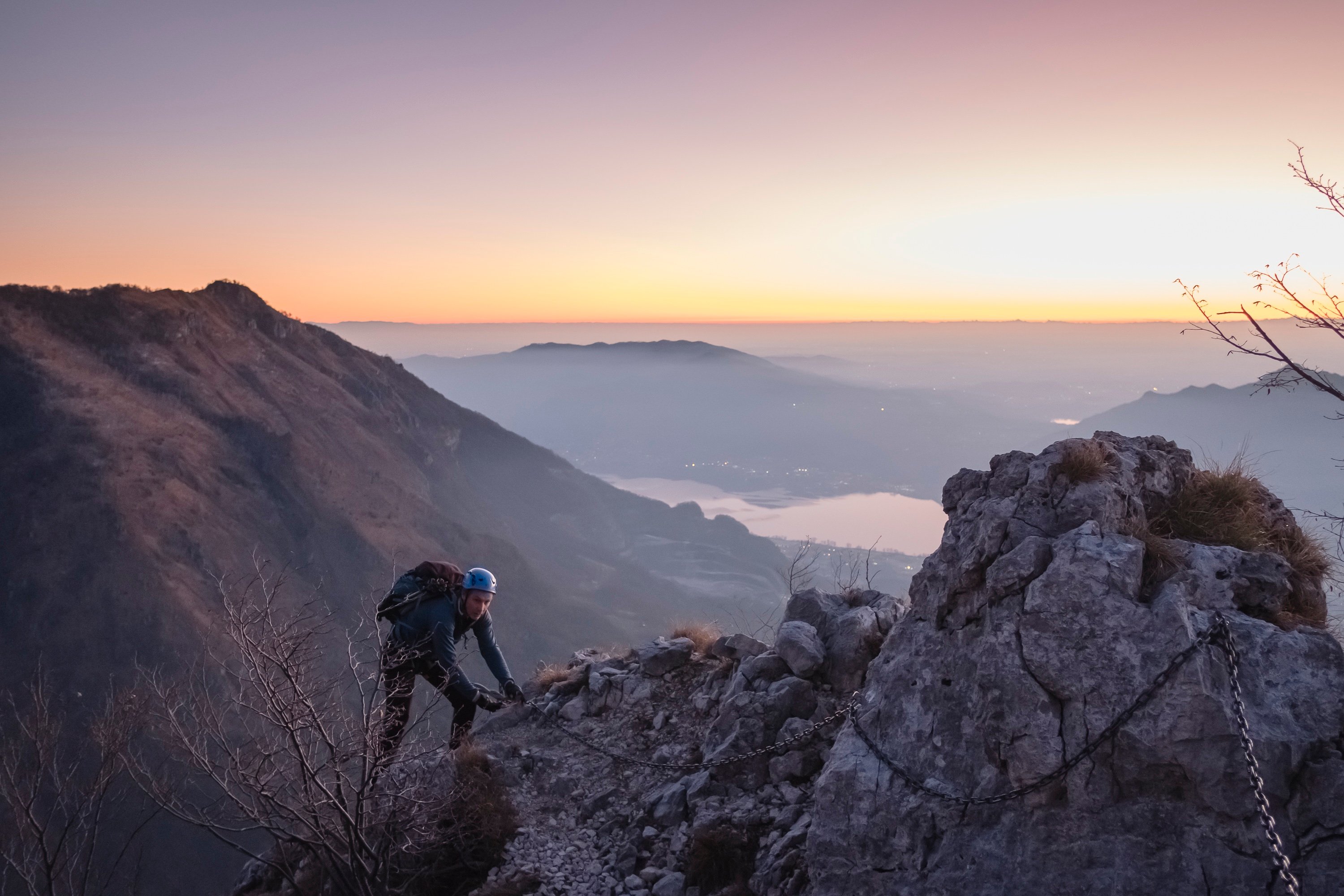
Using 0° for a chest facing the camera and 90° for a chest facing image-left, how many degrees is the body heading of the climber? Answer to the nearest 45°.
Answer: approximately 315°

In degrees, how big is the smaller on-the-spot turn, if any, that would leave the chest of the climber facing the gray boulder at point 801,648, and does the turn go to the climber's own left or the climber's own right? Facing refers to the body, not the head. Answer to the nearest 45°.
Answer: approximately 45° to the climber's own left

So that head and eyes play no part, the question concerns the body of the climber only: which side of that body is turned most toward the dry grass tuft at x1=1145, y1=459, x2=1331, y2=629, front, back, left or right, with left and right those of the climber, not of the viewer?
front

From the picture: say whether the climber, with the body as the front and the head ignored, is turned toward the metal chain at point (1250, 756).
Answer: yes

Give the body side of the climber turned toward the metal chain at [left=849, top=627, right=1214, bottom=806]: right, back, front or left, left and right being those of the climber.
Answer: front

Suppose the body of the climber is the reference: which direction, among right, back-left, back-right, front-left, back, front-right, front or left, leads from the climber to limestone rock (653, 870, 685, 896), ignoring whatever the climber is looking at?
front

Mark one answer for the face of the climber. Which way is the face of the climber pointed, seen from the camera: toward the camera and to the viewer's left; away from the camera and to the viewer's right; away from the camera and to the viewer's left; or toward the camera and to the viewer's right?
toward the camera and to the viewer's right

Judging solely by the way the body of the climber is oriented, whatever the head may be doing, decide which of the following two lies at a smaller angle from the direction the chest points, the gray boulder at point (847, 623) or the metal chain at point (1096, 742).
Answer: the metal chain
